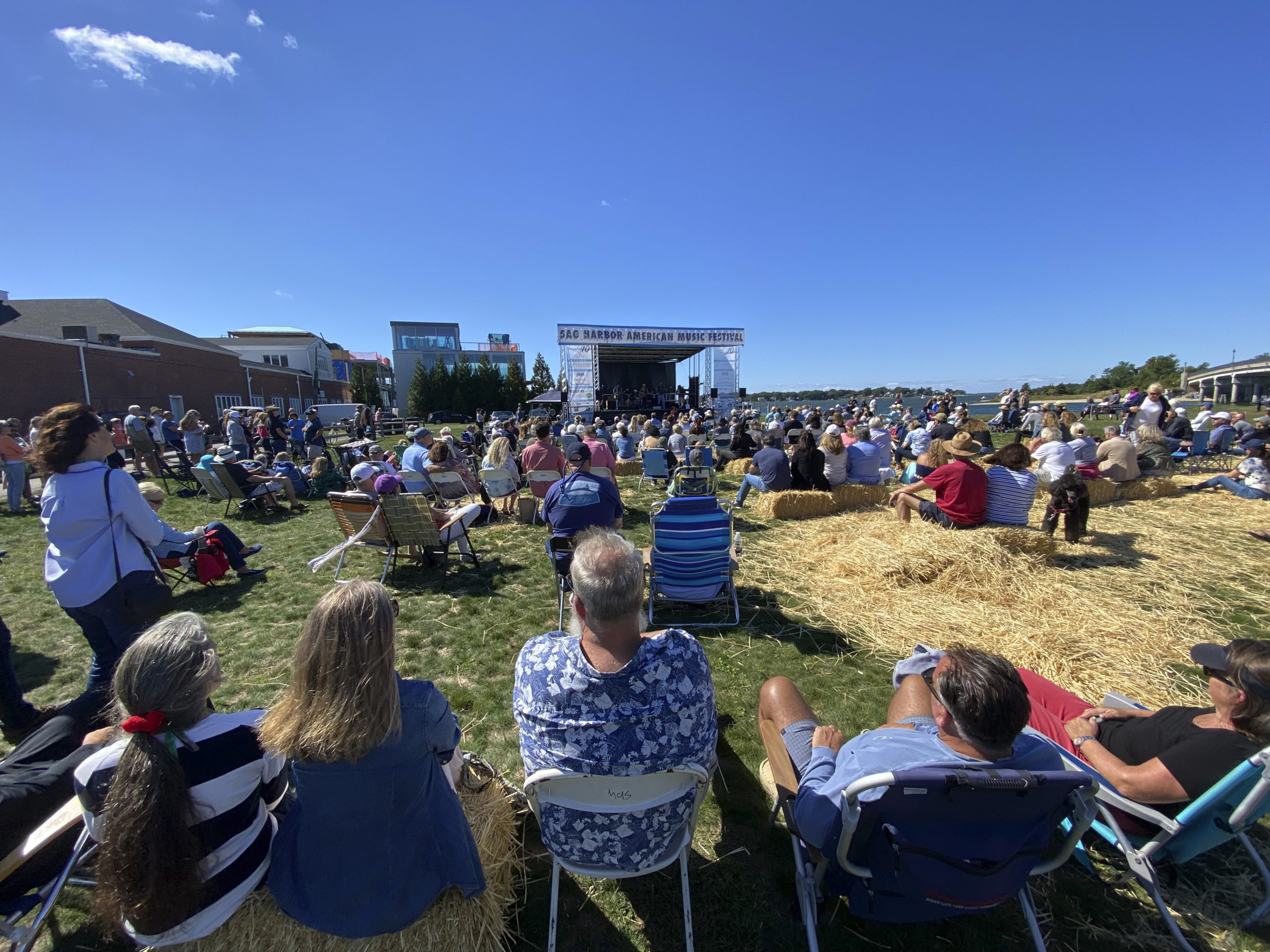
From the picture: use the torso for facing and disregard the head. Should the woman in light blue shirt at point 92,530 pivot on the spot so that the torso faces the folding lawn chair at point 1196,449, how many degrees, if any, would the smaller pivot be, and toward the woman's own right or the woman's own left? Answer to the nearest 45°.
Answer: approximately 45° to the woman's own right

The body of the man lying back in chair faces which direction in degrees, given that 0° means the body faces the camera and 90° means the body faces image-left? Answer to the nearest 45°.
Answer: approximately 135°

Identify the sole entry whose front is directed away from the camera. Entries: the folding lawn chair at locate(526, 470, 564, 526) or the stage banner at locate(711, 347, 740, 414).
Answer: the folding lawn chair

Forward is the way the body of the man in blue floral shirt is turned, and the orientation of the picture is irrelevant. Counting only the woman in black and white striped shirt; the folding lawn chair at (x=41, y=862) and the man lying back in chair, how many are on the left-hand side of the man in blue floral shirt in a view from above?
2

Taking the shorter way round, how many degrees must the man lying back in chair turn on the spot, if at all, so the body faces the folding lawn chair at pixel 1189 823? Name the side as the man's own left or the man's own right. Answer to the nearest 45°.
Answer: approximately 90° to the man's own right

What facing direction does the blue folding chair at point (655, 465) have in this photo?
away from the camera

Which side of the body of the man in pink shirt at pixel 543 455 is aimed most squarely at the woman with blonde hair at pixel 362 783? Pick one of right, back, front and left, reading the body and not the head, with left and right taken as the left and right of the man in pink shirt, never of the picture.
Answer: back

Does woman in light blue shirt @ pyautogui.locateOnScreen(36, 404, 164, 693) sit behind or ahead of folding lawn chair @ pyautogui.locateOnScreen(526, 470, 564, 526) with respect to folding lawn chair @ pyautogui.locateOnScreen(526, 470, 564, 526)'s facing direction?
behind

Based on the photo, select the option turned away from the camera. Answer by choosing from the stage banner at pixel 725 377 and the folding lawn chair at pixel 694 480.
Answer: the folding lawn chair

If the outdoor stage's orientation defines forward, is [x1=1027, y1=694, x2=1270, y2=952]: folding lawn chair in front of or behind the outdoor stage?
in front

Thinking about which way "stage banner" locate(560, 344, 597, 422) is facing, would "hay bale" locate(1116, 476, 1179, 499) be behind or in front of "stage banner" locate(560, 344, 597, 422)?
in front

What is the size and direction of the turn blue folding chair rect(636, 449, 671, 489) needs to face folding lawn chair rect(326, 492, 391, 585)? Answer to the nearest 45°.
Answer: approximately 135° to its left

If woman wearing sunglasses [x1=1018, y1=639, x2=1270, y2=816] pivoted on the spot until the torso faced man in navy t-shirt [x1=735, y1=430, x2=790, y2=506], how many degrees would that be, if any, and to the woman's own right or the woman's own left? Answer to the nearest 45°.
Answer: approximately 45° to the woman's own right

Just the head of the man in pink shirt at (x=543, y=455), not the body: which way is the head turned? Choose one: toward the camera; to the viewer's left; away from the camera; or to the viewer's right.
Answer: away from the camera

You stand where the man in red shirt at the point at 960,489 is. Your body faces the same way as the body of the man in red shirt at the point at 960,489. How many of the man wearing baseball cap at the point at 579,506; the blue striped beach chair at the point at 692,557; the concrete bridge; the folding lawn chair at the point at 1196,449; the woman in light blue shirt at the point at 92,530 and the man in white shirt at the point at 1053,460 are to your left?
3

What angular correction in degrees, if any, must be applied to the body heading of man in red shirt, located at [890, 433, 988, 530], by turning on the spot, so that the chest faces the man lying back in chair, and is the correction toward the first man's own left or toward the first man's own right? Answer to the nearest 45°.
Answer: approximately 135° to the first man's own left

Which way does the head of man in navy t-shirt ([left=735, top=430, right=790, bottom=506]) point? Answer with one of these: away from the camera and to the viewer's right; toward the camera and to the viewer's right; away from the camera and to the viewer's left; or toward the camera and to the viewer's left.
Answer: away from the camera and to the viewer's left

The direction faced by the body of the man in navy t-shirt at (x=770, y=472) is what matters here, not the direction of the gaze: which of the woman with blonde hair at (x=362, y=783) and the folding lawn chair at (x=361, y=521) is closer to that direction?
the folding lawn chair

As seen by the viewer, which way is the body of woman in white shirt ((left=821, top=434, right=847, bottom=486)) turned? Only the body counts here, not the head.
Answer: away from the camera
